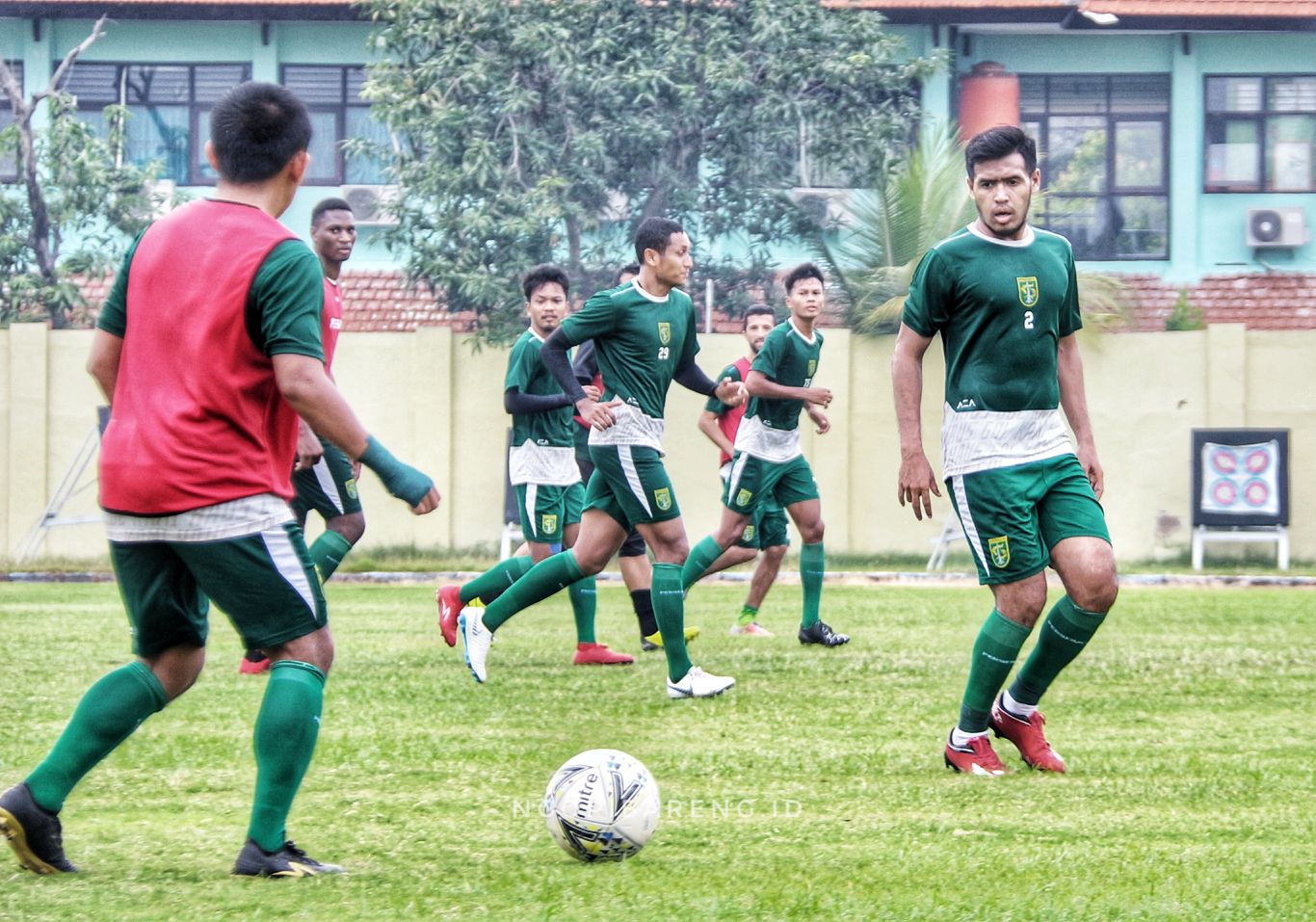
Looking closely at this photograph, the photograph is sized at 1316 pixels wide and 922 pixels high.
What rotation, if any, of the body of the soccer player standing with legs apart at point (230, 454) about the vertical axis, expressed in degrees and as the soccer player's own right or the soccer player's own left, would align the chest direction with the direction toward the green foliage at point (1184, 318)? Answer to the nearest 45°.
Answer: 0° — they already face it

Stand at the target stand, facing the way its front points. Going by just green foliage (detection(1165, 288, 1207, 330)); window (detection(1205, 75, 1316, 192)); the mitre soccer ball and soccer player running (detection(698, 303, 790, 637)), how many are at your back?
2

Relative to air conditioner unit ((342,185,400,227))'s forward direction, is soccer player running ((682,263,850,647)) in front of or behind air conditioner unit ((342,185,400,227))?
in front

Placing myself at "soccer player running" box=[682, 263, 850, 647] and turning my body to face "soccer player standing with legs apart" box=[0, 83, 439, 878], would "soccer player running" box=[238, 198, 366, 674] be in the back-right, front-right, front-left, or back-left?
front-right

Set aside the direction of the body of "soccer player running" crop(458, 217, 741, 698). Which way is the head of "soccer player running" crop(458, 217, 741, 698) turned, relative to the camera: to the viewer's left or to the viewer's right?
to the viewer's right

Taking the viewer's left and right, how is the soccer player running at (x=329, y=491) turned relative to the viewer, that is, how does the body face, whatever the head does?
facing the viewer and to the right of the viewer

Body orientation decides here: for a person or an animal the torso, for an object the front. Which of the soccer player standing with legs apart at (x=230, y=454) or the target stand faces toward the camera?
the target stand

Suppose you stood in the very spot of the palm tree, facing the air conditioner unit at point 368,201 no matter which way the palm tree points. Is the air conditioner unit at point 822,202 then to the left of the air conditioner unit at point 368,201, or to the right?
right

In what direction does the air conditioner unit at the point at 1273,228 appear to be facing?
toward the camera

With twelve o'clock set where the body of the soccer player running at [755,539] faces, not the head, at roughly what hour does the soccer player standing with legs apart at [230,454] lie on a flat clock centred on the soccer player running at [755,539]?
the soccer player standing with legs apart at [230,454] is roughly at 2 o'clock from the soccer player running at [755,539].

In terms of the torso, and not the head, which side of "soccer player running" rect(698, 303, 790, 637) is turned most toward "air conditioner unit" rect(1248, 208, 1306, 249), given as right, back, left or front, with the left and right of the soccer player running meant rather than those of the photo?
left

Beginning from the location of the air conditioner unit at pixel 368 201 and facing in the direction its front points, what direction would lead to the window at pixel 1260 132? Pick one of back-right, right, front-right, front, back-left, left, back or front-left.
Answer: left

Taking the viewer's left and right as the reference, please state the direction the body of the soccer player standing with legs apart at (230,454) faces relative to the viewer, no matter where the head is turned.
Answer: facing away from the viewer and to the right of the viewer

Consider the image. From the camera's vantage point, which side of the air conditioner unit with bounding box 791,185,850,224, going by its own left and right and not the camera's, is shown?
front

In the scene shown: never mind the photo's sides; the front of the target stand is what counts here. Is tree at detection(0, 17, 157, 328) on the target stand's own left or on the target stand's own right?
on the target stand's own right

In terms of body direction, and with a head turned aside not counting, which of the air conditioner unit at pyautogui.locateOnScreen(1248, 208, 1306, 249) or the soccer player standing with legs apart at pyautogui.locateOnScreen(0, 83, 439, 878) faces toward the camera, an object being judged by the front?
the air conditioner unit

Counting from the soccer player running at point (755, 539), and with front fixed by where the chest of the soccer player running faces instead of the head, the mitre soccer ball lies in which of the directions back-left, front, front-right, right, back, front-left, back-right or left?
front-right

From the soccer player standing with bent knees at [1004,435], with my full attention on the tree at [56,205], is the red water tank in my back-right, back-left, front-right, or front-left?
front-right

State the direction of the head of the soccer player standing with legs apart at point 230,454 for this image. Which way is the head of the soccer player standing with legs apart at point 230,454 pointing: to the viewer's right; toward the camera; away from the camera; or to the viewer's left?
away from the camera
